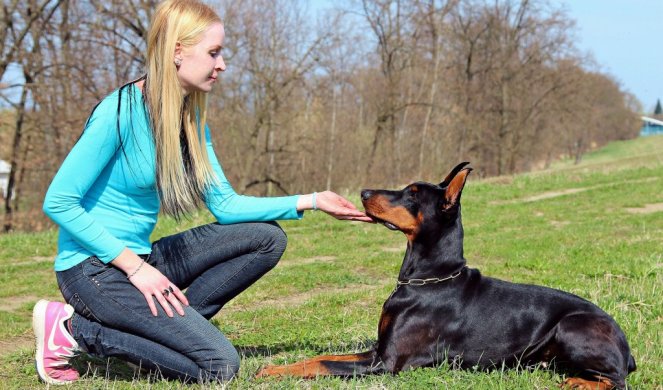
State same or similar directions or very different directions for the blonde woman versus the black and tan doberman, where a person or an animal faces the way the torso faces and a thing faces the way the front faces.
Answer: very different directions

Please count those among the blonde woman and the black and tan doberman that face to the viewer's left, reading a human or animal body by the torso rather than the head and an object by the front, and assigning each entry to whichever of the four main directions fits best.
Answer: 1

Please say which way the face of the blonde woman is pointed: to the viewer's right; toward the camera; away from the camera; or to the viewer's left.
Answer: to the viewer's right

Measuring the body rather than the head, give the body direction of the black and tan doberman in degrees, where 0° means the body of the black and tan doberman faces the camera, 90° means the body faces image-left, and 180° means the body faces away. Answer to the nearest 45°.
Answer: approximately 90°

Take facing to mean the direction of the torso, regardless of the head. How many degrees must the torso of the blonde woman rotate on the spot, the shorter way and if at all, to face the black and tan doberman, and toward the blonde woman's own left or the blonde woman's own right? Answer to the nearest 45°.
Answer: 0° — they already face it

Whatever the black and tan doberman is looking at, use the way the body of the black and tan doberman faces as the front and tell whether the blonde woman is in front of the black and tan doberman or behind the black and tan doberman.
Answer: in front

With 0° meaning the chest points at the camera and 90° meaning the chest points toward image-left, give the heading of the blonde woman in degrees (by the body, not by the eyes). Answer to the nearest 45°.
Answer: approximately 270°
